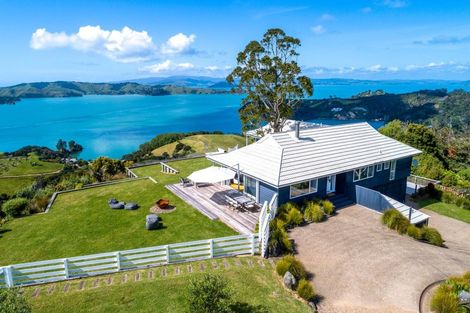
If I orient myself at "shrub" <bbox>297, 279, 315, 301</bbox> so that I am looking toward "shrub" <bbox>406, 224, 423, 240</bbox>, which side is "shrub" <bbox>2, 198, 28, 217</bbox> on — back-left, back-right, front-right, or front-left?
back-left

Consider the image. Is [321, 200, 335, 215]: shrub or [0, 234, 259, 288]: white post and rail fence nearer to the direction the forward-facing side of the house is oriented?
the shrub

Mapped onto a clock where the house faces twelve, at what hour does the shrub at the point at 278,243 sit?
The shrub is roughly at 2 o'clock from the house.

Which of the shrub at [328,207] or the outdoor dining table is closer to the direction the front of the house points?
the shrub

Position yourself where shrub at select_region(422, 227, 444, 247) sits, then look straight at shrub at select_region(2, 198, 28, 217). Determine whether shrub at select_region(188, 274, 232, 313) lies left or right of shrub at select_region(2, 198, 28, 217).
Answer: left

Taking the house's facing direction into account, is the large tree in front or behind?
behind

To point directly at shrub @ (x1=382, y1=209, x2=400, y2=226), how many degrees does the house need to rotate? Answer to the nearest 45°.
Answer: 0° — it already faces it

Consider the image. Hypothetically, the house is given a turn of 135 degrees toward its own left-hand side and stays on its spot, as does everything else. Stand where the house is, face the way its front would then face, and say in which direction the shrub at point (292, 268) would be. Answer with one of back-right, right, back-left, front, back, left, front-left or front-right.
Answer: back

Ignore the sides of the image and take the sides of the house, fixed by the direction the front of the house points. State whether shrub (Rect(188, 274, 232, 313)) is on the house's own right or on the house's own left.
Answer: on the house's own right

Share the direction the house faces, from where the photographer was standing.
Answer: facing the viewer and to the right of the viewer

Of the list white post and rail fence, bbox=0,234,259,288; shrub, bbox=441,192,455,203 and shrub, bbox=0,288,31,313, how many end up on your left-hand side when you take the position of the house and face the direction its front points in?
1
